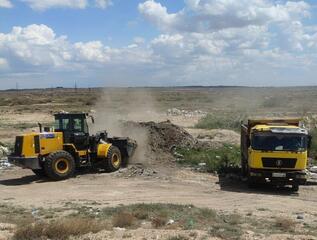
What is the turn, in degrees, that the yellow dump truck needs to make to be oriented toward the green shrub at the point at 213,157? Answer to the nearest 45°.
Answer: approximately 135° to its right

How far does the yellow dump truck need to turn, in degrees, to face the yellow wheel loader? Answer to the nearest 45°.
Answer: approximately 90° to its right

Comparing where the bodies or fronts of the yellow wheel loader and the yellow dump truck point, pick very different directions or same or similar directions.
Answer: very different directions

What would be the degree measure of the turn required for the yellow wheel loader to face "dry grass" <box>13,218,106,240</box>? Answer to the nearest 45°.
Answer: approximately 135° to its right

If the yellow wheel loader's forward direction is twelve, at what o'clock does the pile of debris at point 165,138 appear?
The pile of debris is roughly at 12 o'clock from the yellow wheel loader.

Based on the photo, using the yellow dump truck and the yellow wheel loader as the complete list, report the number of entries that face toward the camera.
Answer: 1

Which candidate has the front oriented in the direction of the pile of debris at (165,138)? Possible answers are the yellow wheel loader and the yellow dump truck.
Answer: the yellow wheel loader

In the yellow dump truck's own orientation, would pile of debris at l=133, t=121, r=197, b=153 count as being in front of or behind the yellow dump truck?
behind

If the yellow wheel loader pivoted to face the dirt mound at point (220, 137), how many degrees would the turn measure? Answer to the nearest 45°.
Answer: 0° — it already faces it

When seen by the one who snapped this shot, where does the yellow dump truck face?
facing the viewer

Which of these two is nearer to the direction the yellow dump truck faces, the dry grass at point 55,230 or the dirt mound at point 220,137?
the dry grass

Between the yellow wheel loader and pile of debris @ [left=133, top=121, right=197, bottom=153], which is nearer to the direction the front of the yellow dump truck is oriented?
the yellow wheel loader

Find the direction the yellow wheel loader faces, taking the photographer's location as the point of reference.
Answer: facing away from the viewer and to the right of the viewer

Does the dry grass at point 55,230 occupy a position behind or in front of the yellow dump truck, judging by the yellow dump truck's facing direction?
in front

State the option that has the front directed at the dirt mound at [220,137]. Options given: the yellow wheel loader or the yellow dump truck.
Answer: the yellow wheel loader
